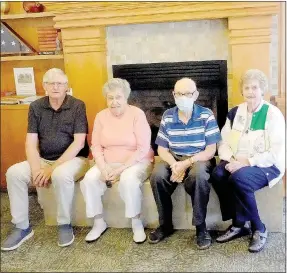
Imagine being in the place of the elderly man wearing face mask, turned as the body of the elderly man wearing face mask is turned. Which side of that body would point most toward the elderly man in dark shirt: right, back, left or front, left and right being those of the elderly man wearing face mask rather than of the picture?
right

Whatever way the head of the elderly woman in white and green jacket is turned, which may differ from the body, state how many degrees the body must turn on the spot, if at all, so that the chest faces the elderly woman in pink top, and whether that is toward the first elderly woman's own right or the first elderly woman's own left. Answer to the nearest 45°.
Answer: approximately 45° to the first elderly woman's own right

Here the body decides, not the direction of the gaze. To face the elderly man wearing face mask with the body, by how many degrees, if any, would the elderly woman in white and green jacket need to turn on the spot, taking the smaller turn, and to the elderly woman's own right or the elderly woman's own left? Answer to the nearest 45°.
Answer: approximately 45° to the elderly woman's own right

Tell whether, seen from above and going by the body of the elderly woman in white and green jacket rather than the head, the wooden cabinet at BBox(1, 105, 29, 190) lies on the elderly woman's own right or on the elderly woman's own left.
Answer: on the elderly woman's own right

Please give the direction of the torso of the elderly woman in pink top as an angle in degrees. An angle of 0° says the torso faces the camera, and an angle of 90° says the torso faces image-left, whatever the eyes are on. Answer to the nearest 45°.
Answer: approximately 0°

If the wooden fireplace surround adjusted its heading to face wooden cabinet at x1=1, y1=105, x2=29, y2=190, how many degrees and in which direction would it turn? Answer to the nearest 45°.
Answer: approximately 90° to its right

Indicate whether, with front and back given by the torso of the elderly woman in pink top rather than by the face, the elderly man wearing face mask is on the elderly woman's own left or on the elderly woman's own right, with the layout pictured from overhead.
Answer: on the elderly woman's own left

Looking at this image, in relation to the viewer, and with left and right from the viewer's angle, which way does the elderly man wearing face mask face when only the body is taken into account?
facing the viewer

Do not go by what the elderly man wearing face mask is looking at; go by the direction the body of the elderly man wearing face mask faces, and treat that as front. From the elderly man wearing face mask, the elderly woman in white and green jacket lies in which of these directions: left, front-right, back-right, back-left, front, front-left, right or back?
left

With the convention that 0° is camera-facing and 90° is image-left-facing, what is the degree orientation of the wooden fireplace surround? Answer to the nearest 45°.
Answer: approximately 0°
